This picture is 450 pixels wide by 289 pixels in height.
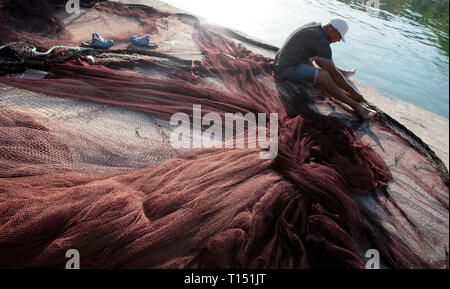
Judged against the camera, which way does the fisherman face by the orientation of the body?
to the viewer's right

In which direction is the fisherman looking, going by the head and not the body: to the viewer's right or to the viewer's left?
to the viewer's right
